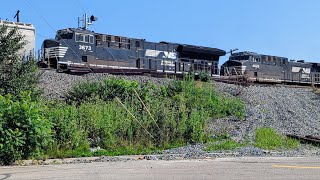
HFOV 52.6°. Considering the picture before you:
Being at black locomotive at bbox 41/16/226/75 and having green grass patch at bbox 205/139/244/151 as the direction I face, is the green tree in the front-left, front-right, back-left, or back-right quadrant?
front-right

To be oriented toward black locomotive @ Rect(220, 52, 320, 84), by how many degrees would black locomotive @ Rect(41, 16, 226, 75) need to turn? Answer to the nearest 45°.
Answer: approximately 180°

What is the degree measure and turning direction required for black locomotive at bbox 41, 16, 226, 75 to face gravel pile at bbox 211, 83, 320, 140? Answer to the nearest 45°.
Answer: approximately 90° to its left

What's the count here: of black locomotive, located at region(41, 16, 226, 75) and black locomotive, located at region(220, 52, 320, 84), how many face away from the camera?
0

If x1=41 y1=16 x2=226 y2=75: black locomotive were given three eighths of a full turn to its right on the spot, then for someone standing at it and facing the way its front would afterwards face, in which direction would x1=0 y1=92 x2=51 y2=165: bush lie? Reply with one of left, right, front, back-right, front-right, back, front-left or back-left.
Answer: back

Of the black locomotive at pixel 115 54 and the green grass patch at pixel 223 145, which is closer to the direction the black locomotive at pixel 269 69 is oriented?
the black locomotive

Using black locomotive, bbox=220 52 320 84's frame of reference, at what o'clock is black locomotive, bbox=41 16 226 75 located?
black locomotive, bbox=41 16 226 75 is roughly at 12 o'clock from black locomotive, bbox=220 52 320 84.

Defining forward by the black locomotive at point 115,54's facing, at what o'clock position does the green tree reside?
The green tree is roughly at 11 o'clock from the black locomotive.

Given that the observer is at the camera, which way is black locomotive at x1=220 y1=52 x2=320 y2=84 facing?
facing the viewer and to the left of the viewer
